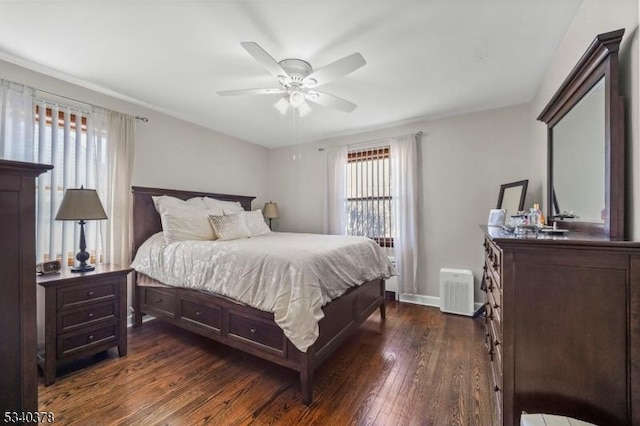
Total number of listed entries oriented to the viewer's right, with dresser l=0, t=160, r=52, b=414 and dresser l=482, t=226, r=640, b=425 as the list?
1

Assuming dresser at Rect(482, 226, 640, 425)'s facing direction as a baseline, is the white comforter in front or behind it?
in front

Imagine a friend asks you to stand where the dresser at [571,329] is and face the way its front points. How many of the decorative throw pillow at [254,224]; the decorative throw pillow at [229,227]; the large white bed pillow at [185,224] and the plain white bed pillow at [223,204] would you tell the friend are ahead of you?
4

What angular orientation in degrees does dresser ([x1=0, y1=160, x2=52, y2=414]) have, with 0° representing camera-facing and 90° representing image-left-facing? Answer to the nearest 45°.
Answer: approximately 270°

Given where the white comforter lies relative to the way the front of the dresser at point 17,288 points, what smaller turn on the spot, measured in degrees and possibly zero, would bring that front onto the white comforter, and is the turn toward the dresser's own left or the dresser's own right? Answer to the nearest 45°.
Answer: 0° — it already faces it

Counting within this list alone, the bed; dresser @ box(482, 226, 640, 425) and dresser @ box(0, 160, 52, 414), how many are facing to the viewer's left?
1

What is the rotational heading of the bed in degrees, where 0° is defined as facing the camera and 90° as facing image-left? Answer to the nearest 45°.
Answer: approximately 315°

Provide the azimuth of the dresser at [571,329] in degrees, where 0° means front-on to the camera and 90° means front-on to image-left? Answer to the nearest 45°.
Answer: approximately 90°

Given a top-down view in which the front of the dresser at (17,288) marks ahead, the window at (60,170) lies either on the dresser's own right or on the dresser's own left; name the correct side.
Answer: on the dresser's own left

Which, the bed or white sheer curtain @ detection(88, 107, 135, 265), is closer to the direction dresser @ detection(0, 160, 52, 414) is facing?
the bed

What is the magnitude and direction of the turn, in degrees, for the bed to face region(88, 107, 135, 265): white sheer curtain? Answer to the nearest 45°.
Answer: approximately 180°

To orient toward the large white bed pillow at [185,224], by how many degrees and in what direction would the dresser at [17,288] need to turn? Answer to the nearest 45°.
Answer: approximately 45° to its left

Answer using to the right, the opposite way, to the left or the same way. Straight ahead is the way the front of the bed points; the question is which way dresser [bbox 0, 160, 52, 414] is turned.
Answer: to the left

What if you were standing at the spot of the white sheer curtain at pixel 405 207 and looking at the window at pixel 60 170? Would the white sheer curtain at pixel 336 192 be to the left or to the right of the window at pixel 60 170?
right
